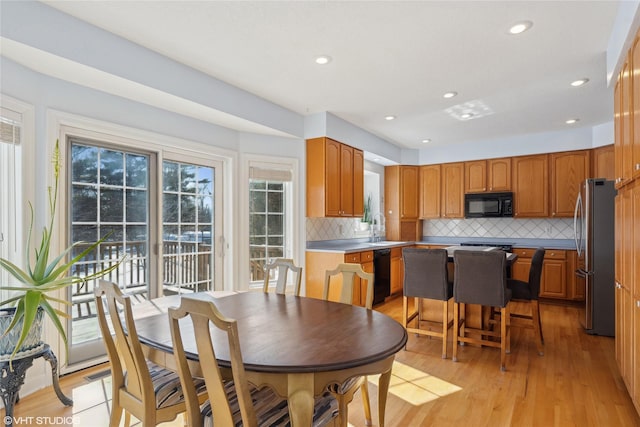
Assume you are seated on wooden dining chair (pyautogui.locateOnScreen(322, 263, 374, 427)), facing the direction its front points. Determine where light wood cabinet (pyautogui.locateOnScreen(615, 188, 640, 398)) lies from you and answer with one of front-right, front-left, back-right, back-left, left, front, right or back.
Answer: back-left

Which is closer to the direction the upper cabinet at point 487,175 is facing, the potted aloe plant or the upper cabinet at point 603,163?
the potted aloe plant

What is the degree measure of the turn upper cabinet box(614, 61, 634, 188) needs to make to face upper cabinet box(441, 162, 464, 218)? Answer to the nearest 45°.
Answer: approximately 45° to its right

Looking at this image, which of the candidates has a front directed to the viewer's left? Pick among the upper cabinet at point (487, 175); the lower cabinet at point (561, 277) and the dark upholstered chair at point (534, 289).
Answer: the dark upholstered chair

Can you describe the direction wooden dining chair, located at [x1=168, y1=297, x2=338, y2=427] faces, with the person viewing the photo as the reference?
facing away from the viewer and to the right of the viewer

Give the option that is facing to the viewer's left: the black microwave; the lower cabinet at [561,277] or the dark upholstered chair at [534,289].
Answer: the dark upholstered chair

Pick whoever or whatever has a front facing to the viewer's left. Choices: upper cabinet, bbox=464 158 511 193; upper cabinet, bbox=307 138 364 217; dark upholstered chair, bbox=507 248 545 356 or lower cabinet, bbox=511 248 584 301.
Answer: the dark upholstered chair

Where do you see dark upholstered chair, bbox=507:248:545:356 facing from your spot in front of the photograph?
facing to the left of the viewer

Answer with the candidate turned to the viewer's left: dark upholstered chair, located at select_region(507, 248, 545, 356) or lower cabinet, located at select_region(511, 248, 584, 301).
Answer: the dark upholstered chair
